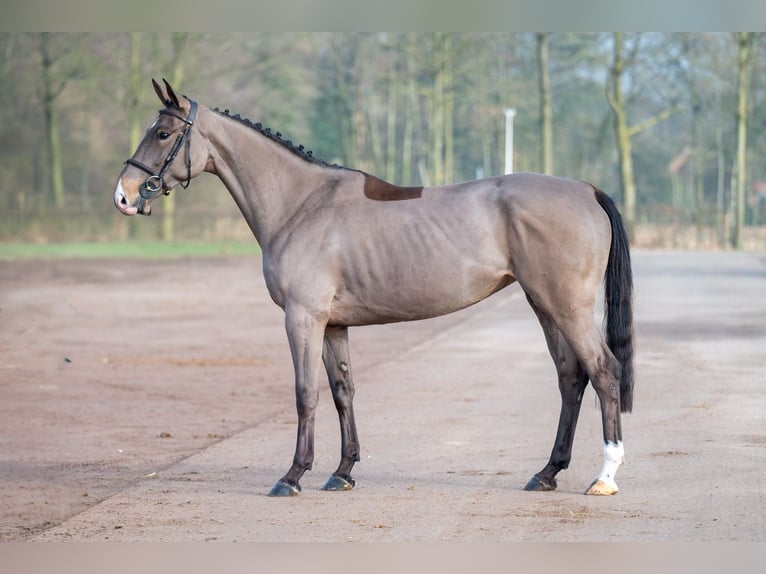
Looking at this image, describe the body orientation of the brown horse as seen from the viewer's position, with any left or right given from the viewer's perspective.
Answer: facing to the left of the viewer

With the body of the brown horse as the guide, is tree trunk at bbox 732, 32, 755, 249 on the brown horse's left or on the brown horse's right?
on the brown horse's right

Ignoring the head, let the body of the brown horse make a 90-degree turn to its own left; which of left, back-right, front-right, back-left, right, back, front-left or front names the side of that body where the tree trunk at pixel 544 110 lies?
back
